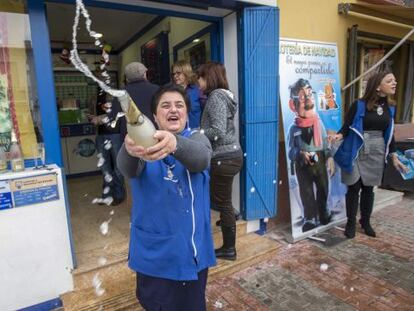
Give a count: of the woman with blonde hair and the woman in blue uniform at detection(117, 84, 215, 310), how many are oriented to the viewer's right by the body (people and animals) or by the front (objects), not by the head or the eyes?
0

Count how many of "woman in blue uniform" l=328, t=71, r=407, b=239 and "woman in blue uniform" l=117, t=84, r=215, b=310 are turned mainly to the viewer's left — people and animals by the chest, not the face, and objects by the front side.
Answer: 0

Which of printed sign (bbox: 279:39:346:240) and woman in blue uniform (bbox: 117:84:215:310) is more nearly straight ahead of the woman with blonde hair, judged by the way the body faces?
the woman in blue uniform

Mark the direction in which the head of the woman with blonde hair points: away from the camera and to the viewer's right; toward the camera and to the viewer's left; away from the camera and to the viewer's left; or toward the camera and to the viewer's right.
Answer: toward the camera and to the viewer's left

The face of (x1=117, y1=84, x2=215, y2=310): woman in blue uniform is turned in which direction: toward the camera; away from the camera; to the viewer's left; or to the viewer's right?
toward the camera

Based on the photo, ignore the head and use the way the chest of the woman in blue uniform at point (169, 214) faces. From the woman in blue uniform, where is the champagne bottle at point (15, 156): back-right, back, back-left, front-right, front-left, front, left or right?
back-right

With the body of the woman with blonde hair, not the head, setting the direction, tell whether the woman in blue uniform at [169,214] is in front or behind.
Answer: in front

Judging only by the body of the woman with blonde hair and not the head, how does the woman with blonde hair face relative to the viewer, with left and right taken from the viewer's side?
facing the viewer and to the left of the viewer

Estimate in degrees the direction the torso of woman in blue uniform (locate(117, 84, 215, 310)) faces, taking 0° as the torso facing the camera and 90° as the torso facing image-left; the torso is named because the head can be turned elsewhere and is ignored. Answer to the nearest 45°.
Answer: approximately 0°

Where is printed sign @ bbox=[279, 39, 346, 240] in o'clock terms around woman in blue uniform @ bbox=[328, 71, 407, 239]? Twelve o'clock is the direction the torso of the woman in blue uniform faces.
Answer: The printed sign is roughly at 4 o'clock from the woman in blue uniform.

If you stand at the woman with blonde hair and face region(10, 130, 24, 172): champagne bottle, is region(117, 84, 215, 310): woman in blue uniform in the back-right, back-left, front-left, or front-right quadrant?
front-left

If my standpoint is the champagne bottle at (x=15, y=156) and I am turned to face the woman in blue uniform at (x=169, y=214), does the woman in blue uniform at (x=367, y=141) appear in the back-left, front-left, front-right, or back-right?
front-left

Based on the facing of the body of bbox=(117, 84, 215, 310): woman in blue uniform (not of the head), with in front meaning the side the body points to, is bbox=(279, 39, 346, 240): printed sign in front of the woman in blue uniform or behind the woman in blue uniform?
behind
